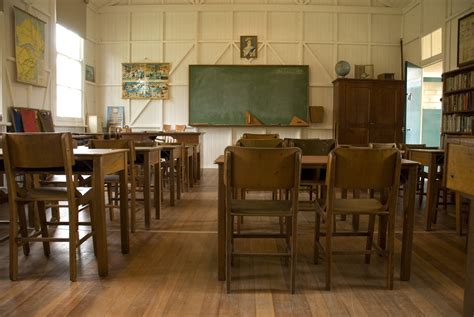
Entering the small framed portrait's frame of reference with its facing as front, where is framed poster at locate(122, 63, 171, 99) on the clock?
The framed poster is roughly at 3 o'clock from the small framed portrait.

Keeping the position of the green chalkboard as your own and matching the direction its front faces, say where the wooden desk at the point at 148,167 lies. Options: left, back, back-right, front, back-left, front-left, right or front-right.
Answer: front

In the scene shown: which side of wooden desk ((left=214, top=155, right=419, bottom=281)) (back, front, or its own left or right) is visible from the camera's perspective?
front

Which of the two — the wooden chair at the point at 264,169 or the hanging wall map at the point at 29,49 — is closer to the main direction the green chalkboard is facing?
the wooden chair

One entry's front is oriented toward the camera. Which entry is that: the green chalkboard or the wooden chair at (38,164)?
the green chalkboard

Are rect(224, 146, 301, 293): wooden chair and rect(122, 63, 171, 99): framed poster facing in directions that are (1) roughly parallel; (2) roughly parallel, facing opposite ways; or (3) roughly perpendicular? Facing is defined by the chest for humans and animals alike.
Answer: roughly parallel, facing opposite ways

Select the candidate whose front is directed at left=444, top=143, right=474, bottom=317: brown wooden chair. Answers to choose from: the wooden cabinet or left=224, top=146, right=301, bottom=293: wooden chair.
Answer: the wooden cabinet

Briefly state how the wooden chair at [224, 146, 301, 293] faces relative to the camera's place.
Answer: facing away from the viewer

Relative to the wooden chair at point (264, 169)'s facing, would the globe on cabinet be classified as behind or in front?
in front

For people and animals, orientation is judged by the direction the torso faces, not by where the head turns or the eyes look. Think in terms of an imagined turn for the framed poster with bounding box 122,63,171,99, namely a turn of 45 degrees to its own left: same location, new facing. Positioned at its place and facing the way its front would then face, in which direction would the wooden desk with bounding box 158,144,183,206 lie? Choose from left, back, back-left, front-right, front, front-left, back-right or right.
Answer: front-right

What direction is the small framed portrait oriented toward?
toward the camera

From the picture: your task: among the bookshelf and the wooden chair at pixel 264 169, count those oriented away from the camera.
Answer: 1

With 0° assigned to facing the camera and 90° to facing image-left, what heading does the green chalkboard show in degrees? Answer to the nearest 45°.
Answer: approximately 0°

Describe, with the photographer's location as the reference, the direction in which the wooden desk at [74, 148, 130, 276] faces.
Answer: facing the viewer

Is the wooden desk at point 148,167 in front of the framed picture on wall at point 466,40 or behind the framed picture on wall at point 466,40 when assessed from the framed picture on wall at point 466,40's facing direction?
in front

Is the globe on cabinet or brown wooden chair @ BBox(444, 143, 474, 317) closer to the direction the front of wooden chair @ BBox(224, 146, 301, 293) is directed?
the globe on cabinet

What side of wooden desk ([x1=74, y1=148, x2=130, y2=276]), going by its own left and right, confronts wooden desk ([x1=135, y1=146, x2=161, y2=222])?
back

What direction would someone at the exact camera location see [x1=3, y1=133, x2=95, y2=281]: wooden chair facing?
facing away from the viewer and to the right of the viewer

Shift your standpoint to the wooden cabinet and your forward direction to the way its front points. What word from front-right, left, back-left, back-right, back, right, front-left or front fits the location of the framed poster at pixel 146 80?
right
